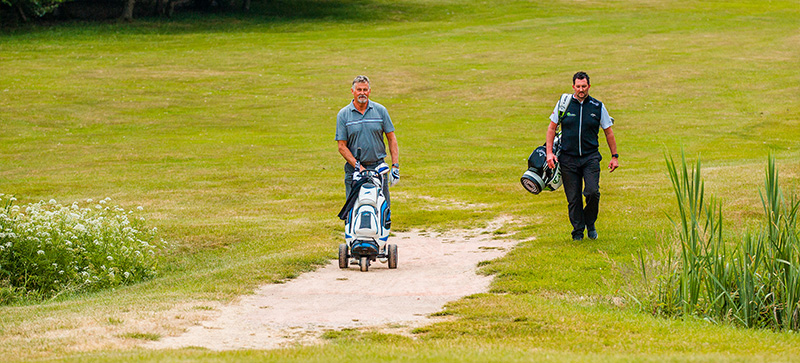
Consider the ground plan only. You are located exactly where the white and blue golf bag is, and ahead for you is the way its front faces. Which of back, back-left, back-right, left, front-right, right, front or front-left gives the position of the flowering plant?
right

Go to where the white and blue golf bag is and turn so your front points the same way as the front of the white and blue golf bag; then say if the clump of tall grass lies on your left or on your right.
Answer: on your left

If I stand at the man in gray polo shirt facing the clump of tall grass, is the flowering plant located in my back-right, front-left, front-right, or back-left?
back-right

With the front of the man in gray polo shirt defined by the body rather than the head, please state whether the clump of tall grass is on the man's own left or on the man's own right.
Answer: on the man's own left

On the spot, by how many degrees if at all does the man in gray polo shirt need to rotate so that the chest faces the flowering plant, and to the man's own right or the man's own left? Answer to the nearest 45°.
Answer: approximately 90° to the man's own right

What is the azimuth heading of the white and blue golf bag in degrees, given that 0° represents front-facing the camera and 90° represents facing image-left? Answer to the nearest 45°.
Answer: approximately 0°

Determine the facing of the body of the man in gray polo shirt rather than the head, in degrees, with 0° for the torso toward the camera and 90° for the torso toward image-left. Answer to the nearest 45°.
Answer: approximately 0°
